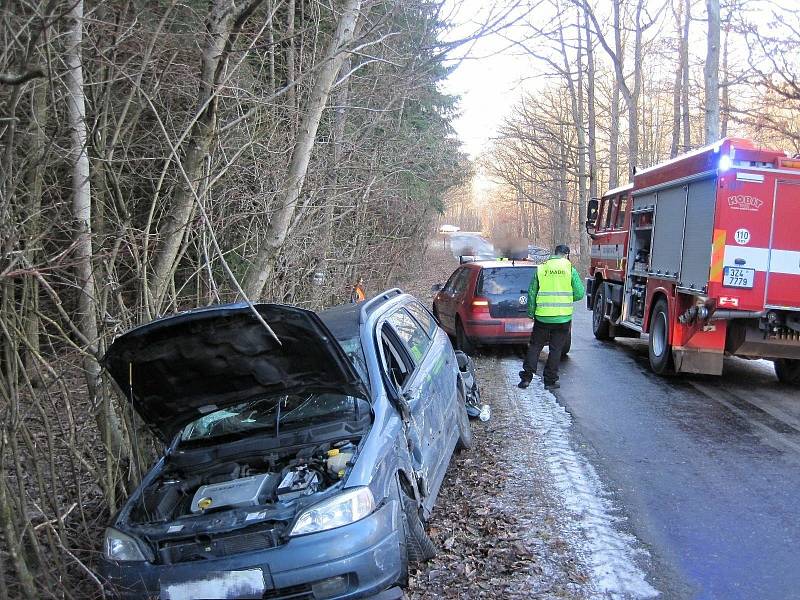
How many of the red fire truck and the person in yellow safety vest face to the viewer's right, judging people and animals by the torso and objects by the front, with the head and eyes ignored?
0

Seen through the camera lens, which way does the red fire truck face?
facing away from the viewer and to the left of the viewer

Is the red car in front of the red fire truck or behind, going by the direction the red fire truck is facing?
in front

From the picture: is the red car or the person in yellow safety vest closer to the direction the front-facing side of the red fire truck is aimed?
the red car

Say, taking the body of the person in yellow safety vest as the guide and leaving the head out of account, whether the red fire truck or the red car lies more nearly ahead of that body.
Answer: the red car

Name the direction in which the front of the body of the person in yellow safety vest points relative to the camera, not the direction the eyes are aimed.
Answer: away from the camera

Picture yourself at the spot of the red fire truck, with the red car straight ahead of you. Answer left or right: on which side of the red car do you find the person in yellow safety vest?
left
